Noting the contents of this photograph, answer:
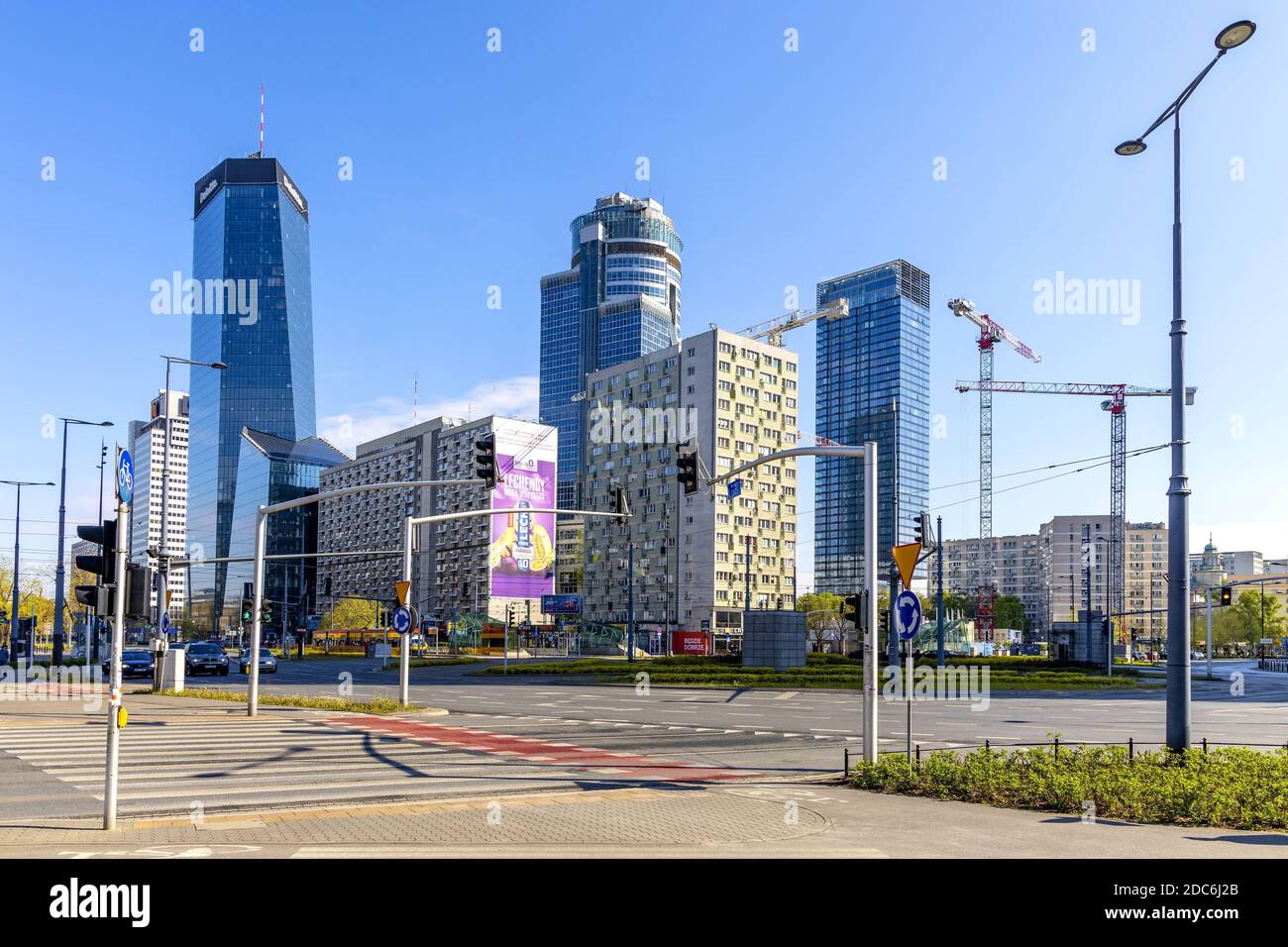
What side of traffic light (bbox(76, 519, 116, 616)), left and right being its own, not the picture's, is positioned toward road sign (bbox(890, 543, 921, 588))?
back

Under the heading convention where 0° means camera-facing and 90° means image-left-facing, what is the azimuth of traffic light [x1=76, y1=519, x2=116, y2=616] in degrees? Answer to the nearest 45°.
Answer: approximately 90°

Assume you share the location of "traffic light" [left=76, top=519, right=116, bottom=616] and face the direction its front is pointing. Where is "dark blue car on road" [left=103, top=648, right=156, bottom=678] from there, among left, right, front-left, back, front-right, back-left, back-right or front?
right

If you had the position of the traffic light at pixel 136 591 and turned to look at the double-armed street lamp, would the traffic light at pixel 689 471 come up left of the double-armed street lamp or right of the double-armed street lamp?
left
